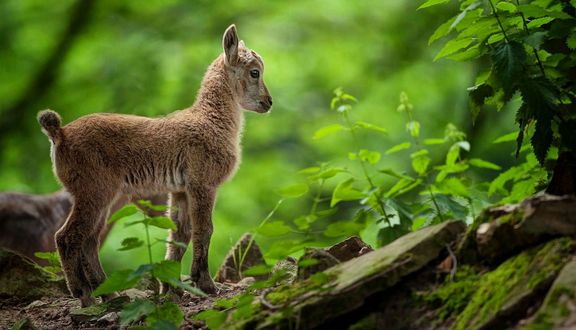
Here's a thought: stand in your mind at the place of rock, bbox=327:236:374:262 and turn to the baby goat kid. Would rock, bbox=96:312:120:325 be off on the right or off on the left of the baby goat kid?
left

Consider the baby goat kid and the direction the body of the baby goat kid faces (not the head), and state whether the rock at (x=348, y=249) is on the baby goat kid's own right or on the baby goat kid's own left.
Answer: on the baby goat kid's own right

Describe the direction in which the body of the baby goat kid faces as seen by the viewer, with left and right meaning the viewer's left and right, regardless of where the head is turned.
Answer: facing to the right of the viewer

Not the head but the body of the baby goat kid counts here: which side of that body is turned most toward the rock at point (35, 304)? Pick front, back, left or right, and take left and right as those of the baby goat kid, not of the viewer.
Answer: back

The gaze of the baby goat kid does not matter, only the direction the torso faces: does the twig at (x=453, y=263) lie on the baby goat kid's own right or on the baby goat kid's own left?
on the baby goat kid's own right
